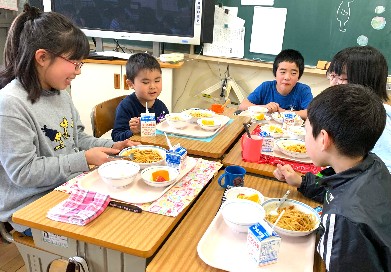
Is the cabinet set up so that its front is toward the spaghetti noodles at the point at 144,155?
yes

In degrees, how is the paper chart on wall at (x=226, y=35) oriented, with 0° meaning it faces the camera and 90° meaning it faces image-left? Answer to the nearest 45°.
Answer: approximately 0°

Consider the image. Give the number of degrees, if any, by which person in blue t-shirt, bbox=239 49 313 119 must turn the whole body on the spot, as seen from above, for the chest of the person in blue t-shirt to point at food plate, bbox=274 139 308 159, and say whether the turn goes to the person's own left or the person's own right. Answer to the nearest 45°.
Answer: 0° — they already face it

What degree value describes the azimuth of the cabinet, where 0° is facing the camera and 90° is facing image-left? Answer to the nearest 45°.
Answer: approximately 0°

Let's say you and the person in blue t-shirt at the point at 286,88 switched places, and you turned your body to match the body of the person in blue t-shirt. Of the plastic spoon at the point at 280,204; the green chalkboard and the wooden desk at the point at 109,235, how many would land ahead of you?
2
